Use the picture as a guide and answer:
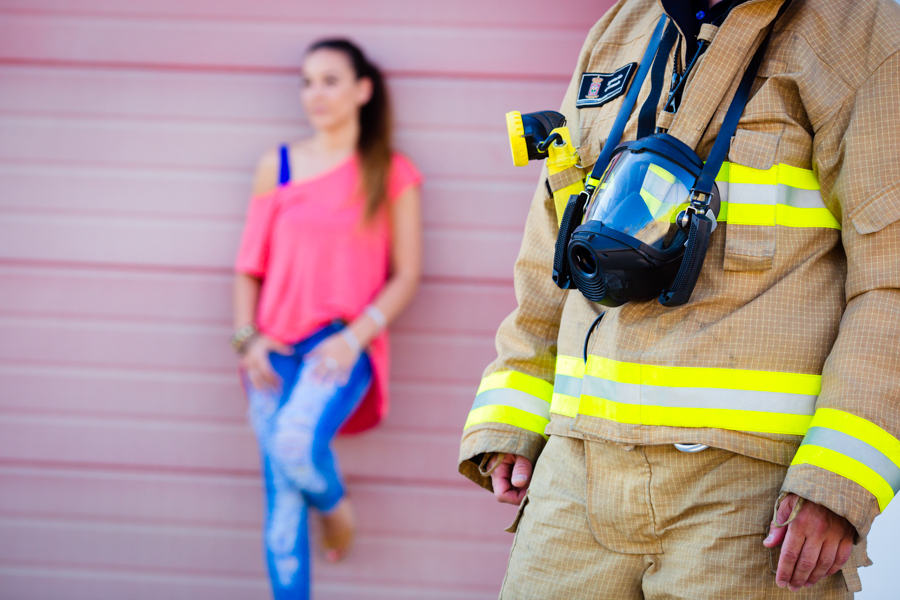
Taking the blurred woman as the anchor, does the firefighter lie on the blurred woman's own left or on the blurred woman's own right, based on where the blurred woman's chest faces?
on the blurred woman's own left

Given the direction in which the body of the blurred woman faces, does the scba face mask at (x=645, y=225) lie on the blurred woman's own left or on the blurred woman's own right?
on the blurred woman's own left

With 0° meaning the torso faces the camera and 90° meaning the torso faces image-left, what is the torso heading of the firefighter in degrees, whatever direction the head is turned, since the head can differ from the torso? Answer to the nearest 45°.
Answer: approximately 45°

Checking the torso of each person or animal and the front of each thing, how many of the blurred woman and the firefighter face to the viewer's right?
0

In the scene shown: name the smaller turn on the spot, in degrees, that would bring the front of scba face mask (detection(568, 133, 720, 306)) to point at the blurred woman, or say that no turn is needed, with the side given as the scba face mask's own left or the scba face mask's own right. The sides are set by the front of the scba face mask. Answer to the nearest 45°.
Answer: approximately 90° to the scba face mask's own right

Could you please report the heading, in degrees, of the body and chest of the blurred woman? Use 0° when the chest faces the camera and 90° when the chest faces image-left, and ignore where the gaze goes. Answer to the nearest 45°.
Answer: approximately 45°
